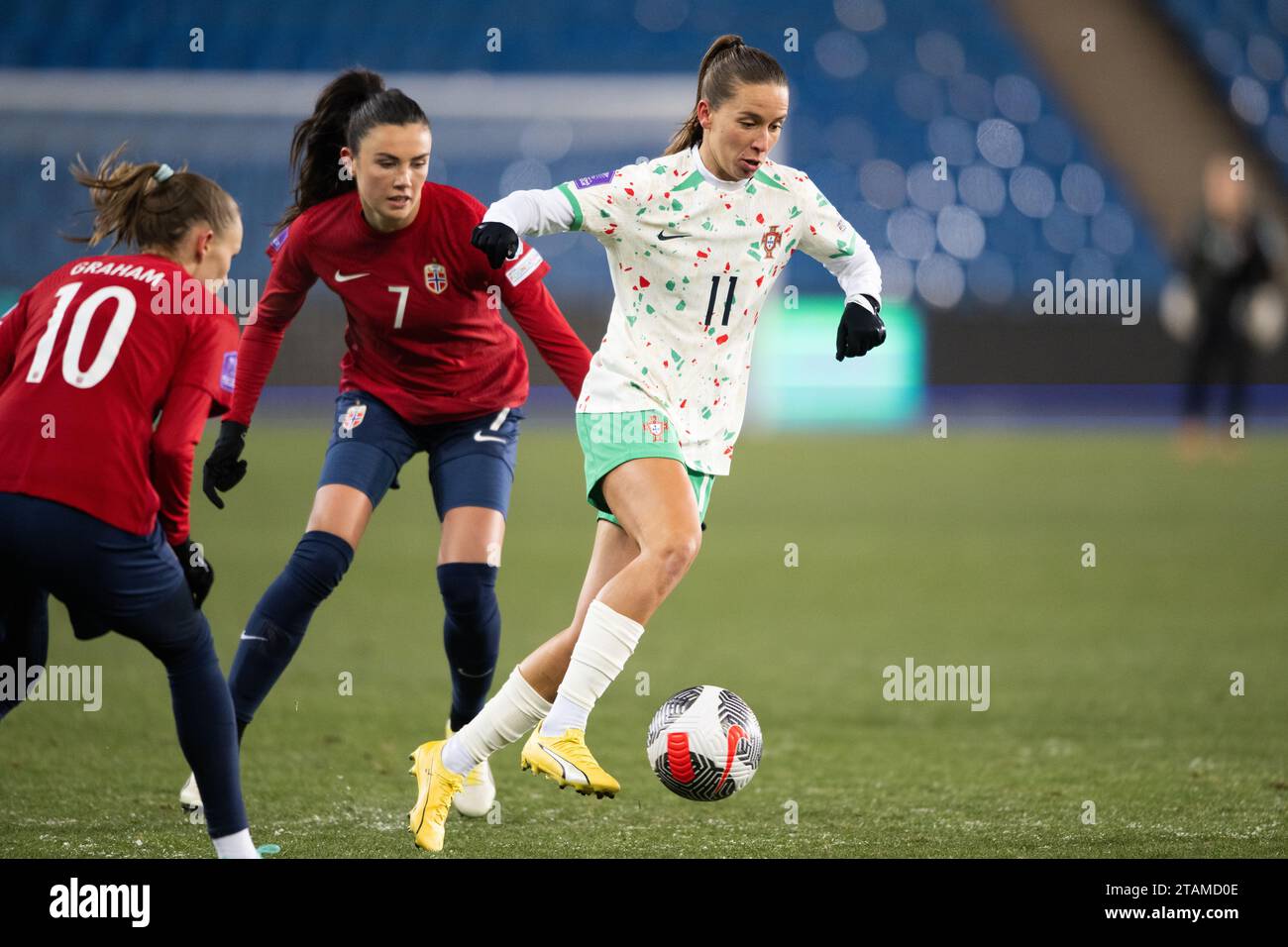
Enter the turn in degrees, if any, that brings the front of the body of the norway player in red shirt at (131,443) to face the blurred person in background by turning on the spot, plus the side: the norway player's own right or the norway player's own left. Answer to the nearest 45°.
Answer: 0° — they already face them

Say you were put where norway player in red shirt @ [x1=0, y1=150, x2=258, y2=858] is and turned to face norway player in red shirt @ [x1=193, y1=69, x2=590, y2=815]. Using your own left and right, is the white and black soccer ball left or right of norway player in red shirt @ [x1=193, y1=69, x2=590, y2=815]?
right

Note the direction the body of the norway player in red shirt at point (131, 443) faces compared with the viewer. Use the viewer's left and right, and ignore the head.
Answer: facing away from the viewer and to the right of the viewer

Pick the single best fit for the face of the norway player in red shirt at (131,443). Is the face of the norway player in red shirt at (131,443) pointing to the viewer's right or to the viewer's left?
to the viewer's right

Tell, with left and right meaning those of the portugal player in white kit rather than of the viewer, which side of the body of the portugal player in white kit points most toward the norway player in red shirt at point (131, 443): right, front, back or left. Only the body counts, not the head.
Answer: right
